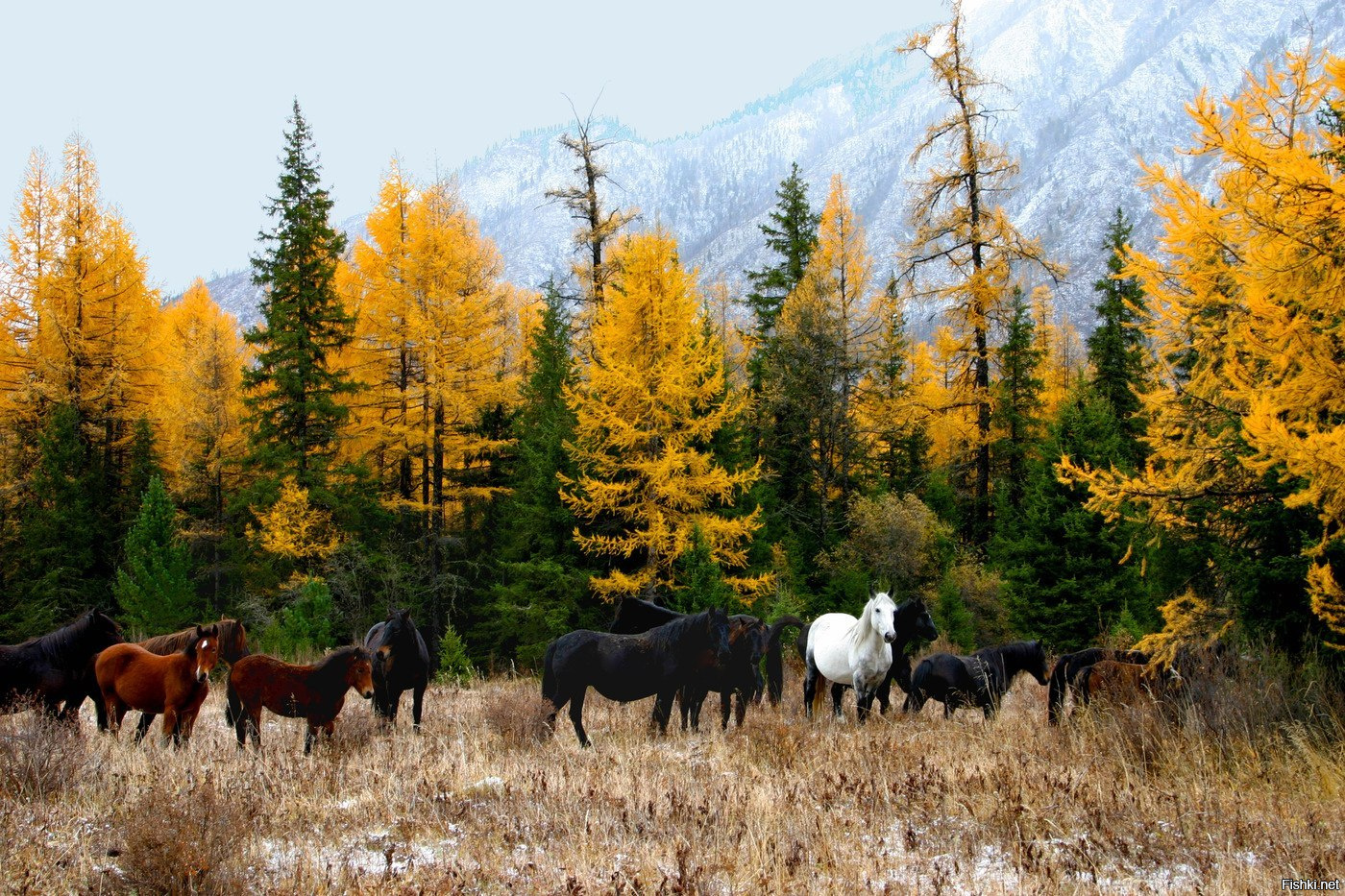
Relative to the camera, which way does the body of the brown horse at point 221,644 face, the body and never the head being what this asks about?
to the viewer's right

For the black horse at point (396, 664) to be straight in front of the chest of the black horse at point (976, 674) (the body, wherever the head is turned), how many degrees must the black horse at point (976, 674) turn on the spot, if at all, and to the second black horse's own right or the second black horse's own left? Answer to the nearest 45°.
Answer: approximately 135° to the second black horse's own right

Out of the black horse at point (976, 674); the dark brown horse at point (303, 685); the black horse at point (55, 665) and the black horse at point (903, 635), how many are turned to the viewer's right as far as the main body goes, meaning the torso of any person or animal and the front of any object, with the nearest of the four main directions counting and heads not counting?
4

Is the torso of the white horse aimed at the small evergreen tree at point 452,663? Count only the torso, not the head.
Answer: no

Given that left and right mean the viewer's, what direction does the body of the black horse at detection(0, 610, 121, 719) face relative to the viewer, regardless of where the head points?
facing to the right of the viewer

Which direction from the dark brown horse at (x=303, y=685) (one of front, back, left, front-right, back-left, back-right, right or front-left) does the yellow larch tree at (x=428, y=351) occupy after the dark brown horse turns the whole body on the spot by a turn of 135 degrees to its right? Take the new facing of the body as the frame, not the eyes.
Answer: back-right

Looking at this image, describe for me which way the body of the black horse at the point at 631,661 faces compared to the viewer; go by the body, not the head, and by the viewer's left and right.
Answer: facing to the right of the viewer

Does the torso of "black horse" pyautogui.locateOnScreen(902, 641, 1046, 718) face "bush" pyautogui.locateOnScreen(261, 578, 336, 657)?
no

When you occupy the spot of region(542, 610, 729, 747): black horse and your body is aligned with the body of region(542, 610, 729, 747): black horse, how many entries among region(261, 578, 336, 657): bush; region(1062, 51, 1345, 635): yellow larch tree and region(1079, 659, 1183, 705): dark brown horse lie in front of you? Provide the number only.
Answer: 2

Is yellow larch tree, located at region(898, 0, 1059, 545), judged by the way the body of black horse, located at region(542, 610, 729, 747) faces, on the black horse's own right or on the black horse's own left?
on the black horse's own left

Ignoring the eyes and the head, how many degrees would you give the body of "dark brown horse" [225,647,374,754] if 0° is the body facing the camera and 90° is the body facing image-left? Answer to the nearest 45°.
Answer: approximately 270°

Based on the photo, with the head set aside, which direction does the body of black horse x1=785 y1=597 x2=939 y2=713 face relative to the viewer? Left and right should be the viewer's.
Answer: facing to the right of the viewer

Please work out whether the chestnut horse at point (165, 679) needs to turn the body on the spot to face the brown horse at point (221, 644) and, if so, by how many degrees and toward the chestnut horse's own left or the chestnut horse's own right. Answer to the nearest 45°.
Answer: approximately 135° to the chestnut horse's own left

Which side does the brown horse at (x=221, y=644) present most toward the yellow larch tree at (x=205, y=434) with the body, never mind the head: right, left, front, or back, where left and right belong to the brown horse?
left

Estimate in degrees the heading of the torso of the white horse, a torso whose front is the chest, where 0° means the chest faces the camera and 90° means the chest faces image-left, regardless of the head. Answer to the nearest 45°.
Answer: approximately 315°

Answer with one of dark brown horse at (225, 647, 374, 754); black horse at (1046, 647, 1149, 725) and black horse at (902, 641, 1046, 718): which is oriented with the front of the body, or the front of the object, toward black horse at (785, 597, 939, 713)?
dark brown horse at (225, 647, 374, 754)
